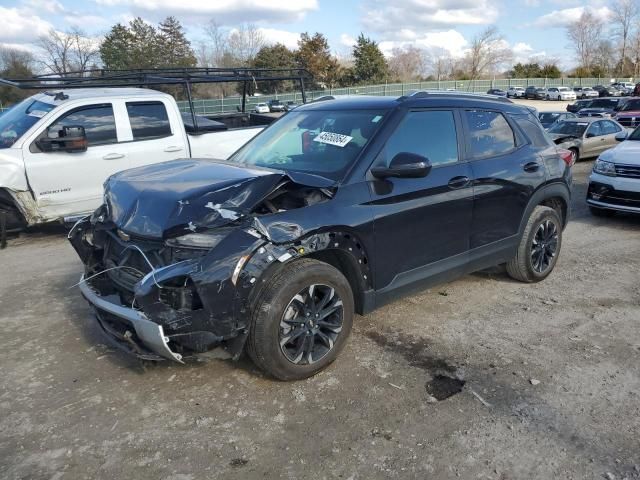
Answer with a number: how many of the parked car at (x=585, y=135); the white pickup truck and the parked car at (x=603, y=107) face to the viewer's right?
0

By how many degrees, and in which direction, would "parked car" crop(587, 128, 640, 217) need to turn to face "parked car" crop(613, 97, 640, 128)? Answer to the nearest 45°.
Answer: approximately 135° to its right

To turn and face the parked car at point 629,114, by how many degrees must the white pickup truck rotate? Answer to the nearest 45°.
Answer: approximately 180°

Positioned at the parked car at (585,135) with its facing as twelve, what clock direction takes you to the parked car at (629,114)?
the parked car at (629,114) is roughly at 5 o'clock from the parked car at (585,135).

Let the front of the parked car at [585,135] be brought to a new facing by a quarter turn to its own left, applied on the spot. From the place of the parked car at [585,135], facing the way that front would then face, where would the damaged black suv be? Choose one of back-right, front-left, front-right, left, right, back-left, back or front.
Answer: front-right

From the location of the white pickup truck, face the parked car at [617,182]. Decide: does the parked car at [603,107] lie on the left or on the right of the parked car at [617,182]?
left

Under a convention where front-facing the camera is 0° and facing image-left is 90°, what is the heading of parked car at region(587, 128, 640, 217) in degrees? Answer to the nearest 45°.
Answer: approximately 45°

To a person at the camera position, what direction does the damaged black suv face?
facing the viewer and to the left of the viewer

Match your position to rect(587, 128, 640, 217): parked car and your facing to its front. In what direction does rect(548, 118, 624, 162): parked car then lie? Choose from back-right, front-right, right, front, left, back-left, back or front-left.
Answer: back-right

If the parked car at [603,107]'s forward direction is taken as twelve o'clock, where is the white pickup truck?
The white pickup truck is roughly at 11 o'clock from the parked car.

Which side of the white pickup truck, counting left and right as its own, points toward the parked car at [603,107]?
back

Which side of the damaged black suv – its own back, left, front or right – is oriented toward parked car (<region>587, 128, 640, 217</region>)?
back
